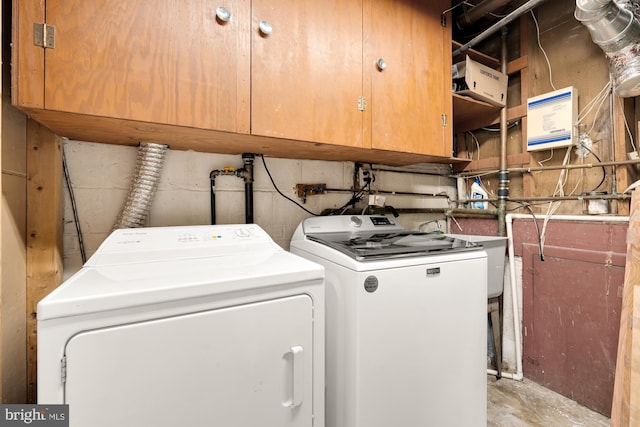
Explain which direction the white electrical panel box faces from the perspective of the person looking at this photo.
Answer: facing the viewer and to the left of the viewer

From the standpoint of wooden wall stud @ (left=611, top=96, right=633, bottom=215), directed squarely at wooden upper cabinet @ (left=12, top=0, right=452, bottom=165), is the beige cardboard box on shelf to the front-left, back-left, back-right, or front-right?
front-right

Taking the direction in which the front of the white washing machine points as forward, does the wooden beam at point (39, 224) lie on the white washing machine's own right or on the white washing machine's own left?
on the white washing machine's own right

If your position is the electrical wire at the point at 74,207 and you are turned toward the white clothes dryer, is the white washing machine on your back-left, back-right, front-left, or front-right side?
front-left

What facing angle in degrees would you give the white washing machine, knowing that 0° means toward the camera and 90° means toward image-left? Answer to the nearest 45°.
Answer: approximately 315°

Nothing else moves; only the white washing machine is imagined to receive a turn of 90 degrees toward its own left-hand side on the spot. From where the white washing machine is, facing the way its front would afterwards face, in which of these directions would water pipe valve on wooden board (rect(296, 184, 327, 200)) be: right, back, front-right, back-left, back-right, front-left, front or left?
left

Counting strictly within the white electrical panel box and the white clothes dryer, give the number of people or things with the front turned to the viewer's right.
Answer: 0

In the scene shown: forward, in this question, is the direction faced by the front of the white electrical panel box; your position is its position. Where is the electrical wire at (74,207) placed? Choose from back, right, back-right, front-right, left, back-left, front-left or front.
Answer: front

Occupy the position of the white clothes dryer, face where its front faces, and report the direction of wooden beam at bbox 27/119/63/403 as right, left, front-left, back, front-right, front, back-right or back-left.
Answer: back-right

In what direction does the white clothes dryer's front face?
toward the camera

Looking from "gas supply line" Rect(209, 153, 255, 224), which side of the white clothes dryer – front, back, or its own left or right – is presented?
back
